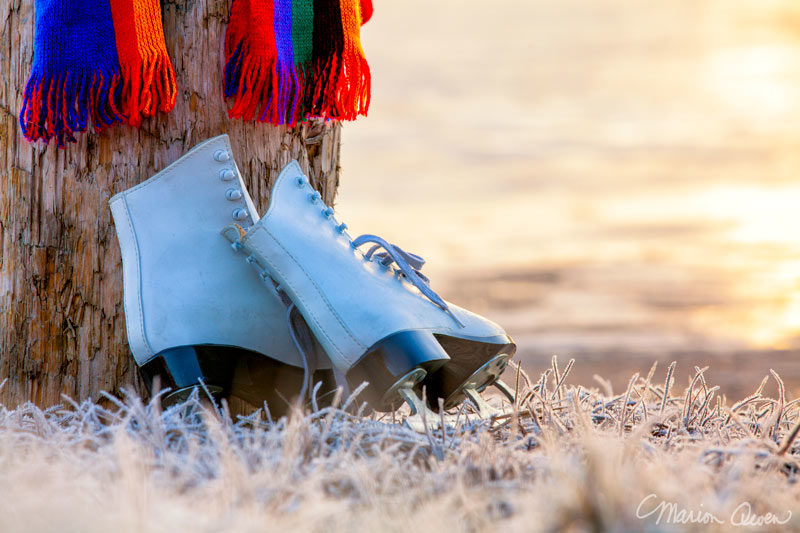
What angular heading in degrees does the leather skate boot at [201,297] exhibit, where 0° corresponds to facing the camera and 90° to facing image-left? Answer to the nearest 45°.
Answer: approximately 270°
